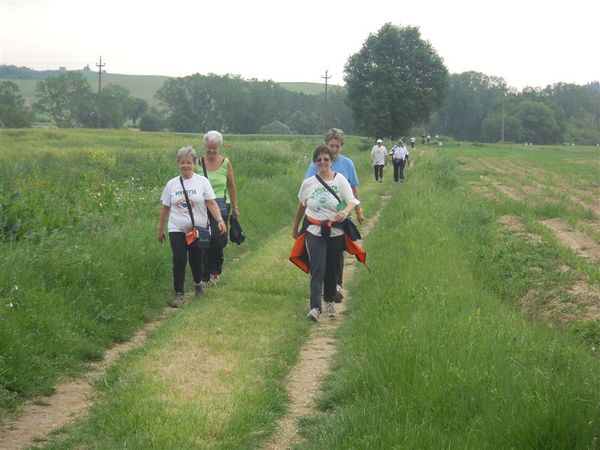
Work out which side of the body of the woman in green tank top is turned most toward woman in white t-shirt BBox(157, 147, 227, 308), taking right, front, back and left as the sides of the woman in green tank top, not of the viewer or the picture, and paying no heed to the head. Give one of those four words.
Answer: front

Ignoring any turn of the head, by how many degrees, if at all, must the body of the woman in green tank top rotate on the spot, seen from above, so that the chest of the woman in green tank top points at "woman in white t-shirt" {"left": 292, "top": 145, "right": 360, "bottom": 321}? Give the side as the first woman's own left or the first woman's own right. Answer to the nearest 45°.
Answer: approximately 45° to the first woman's own left

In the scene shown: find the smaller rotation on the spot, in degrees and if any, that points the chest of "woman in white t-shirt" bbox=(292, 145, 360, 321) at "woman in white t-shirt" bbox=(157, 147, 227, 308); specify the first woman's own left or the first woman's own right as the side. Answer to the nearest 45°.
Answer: approximately 90° to the first woman's own right

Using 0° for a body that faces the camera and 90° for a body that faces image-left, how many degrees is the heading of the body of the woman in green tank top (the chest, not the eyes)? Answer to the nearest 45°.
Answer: approximately 0°
